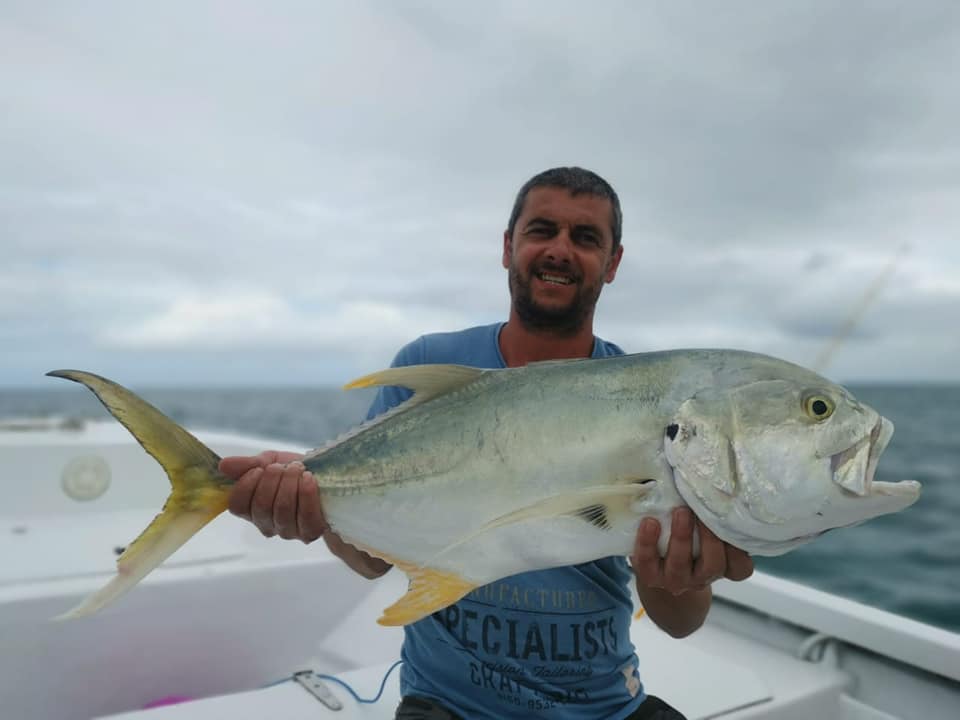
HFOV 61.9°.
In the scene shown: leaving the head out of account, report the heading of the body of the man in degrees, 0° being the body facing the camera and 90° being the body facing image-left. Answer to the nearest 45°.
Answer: approximately 0°
